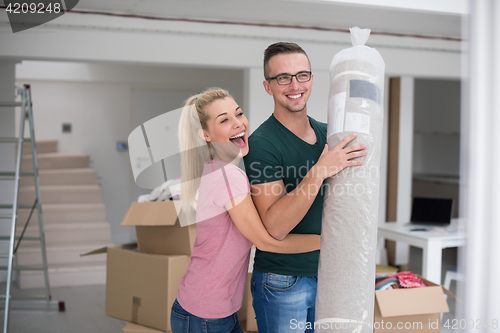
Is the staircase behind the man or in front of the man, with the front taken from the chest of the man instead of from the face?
behind

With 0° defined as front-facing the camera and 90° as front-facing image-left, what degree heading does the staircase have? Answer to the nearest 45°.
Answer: approximately 0°

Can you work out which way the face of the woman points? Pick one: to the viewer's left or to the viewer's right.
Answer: to the viewer's right

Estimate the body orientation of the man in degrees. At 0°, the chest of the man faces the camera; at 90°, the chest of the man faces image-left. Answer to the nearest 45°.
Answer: approximately 315°

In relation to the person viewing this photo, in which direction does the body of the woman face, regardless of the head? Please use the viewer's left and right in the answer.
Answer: facing to the right of the viewer
